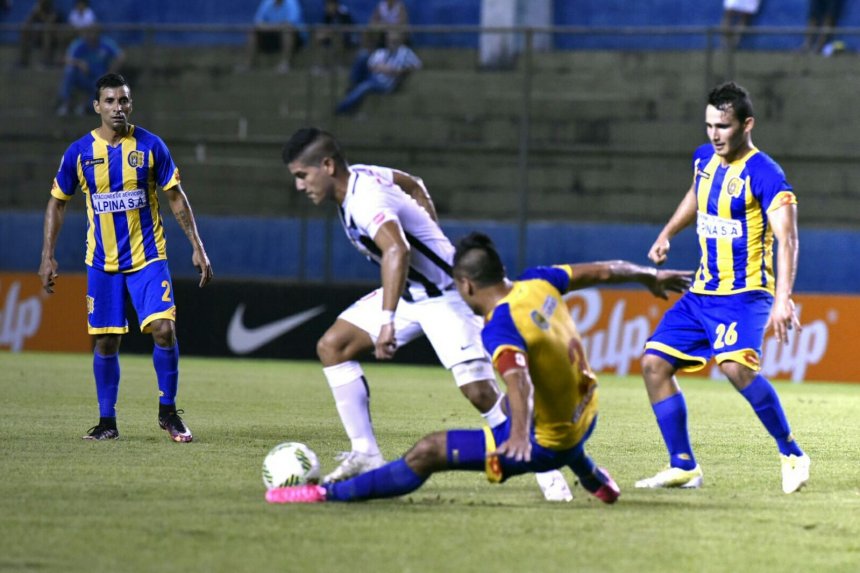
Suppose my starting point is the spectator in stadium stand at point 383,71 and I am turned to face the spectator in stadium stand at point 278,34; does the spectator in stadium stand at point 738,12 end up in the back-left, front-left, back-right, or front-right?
back-right

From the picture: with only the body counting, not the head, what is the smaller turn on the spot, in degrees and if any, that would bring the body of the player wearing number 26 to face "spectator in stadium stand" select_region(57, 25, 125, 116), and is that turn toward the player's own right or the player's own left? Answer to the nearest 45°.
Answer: approximately 90° to the player's own right

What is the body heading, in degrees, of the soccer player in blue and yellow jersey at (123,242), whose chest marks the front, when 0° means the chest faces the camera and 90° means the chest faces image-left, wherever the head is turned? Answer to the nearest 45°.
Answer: approximately 0°

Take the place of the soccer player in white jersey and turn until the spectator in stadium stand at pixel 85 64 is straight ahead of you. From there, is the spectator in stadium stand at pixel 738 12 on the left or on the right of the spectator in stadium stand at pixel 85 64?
right

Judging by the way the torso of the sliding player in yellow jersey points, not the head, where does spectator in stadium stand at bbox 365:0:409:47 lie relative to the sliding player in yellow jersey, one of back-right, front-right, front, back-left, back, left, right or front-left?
front-right

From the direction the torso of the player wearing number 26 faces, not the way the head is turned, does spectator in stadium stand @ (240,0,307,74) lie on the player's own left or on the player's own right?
on the player's own right

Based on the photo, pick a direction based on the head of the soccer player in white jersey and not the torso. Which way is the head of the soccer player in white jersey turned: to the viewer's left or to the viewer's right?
to the viewer's left

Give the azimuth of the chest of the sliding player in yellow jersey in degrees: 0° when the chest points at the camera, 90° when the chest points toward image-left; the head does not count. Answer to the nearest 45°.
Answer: approximately 135°

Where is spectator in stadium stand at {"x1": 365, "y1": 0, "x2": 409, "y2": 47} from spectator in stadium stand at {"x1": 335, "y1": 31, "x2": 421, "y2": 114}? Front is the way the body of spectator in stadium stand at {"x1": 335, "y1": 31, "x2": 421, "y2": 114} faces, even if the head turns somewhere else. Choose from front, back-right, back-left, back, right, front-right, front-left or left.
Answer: back-right

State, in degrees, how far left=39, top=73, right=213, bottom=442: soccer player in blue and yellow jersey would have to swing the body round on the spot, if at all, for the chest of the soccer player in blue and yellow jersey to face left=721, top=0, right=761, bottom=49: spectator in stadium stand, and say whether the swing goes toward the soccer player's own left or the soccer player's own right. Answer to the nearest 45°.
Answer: approximately 135° to the soccer player's own left

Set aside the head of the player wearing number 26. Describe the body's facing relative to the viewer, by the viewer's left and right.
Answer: facing the viewer and to the left of the viewer

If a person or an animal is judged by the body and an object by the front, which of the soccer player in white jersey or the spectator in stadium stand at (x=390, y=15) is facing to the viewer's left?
the soccer player in white jersey

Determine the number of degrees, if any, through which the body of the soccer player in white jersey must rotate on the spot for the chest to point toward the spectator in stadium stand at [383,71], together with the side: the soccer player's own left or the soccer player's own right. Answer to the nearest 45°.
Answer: approximately 90° to the soccer player's own right

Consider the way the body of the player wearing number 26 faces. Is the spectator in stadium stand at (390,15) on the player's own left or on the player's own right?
on the player's own right

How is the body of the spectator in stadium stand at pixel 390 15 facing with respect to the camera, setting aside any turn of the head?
toward the camera

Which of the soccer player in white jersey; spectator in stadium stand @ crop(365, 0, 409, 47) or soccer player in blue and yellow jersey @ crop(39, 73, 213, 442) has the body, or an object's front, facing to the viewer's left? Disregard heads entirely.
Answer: the soccer player in white jersey
